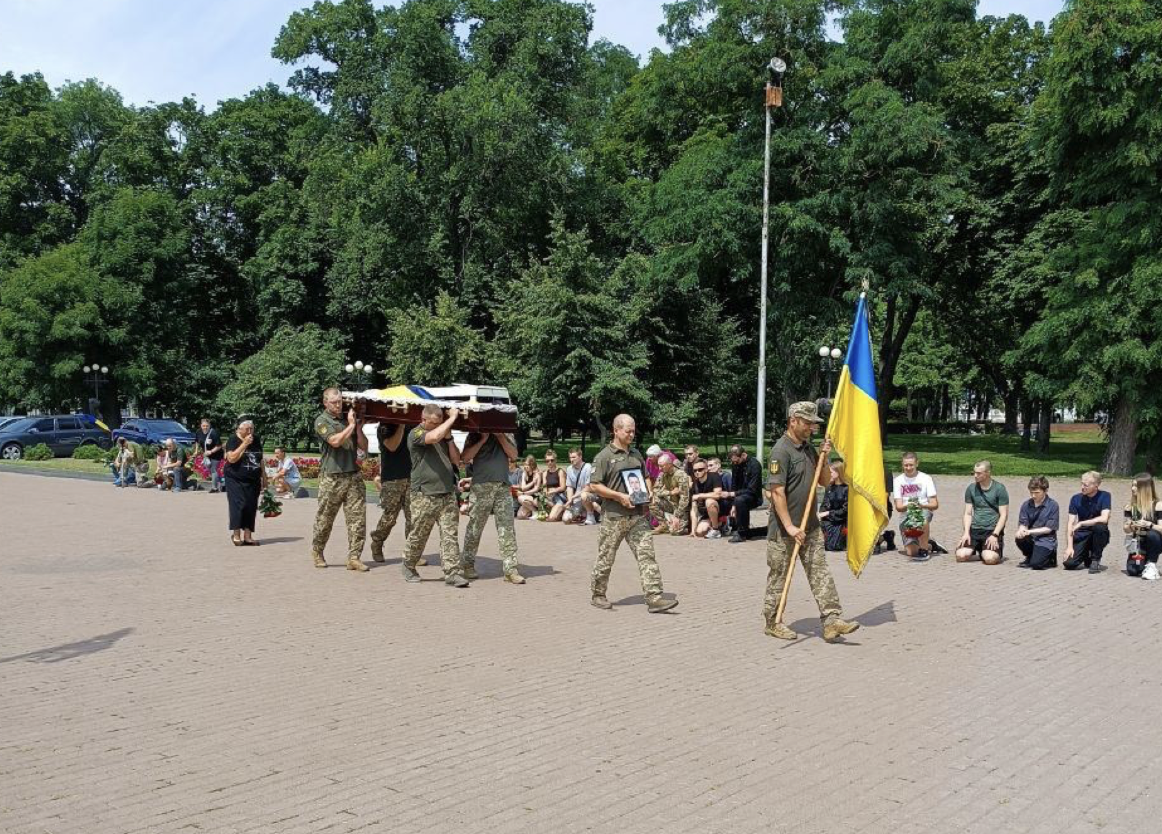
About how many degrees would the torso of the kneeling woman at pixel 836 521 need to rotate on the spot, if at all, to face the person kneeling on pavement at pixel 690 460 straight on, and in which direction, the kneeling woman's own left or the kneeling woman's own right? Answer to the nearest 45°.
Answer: approximately 90° to the kneeling woman's own right

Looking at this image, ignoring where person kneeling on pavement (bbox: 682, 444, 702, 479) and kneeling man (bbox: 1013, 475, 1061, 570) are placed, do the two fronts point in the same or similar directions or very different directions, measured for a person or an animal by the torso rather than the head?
same or similar directions

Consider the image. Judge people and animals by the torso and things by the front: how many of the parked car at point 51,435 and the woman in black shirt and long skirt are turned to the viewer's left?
1

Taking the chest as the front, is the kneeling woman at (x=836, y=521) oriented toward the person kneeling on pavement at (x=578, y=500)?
no

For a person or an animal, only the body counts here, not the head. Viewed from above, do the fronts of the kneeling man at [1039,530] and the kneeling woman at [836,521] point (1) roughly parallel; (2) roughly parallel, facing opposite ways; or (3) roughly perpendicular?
roughly parallel

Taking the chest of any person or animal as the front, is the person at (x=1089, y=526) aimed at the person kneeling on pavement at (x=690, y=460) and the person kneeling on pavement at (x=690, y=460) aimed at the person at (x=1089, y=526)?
no

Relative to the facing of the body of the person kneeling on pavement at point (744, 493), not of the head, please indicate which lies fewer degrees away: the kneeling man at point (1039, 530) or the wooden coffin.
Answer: the wooden coffin

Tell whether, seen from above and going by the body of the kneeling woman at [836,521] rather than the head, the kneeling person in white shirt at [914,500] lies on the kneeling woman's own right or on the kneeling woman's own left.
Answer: on the kneeling woman's own left

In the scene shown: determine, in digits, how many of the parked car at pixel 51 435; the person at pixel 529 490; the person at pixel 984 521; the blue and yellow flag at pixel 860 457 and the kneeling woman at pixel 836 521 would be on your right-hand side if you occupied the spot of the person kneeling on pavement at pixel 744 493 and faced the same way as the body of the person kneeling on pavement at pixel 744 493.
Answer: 2

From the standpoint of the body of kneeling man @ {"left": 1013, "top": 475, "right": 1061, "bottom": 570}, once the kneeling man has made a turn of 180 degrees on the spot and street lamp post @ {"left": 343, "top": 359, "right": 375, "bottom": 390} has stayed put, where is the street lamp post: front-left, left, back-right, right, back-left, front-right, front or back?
left

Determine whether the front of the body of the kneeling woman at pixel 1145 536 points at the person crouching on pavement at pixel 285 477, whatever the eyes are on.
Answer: no

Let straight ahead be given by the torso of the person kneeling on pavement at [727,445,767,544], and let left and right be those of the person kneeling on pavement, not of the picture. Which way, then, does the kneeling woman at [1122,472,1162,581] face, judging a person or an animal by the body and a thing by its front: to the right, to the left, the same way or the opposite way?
the same way

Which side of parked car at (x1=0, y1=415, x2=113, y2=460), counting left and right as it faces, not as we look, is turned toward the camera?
left

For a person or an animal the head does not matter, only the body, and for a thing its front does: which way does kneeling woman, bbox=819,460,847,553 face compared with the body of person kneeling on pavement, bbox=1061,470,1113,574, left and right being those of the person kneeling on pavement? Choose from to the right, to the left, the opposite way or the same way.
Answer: the same way

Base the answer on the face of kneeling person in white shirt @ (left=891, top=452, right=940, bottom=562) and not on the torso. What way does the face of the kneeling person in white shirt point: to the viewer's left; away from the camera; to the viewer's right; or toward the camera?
toward the camera
